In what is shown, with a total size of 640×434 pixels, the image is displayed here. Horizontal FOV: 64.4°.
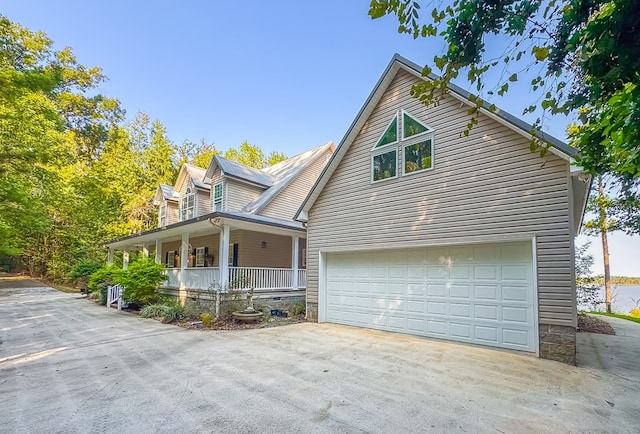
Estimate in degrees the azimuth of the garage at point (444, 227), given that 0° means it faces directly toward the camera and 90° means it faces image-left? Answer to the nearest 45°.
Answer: approximately 45°

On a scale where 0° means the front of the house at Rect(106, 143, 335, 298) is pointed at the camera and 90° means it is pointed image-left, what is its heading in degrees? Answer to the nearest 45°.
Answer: approximately 45°

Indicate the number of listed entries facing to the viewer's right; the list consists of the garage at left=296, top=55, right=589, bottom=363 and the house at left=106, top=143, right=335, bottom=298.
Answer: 0

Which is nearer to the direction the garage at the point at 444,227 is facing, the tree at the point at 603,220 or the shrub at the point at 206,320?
the shrub

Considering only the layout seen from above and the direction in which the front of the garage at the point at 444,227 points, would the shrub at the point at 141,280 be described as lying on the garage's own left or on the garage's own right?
on the garage's own right

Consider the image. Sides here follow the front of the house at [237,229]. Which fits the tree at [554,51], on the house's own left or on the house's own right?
on the house's own left

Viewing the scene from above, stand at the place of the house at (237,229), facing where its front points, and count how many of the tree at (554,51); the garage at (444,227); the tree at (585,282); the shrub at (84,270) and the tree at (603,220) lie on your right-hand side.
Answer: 1

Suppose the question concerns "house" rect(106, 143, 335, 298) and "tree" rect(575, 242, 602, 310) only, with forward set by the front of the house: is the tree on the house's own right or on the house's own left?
on the house's own left

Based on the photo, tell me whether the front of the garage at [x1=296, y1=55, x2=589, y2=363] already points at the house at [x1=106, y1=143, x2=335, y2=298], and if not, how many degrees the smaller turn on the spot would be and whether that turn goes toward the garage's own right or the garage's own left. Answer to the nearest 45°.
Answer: approximately 90° to the garage's own right

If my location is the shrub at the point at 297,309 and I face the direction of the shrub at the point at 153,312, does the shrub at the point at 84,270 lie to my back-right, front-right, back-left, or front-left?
front-right

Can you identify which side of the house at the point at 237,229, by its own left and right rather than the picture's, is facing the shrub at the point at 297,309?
left
